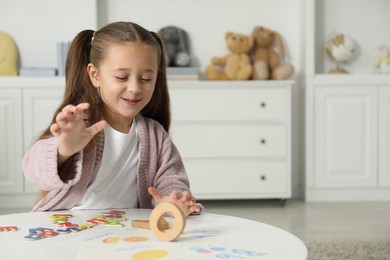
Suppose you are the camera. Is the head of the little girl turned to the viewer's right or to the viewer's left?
to the viewer's right

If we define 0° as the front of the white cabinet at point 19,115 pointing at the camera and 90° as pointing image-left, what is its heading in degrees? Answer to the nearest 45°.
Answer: approximately 0°

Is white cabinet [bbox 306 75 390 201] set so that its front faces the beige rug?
yes

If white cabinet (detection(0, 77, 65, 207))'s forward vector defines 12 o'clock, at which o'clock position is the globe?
The globe is roughly at 9 o'clock from the white cabinet.

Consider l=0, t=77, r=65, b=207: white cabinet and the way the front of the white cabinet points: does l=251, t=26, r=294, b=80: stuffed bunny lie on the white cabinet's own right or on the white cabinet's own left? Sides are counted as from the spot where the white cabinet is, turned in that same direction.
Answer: on the white cabinet's own left
